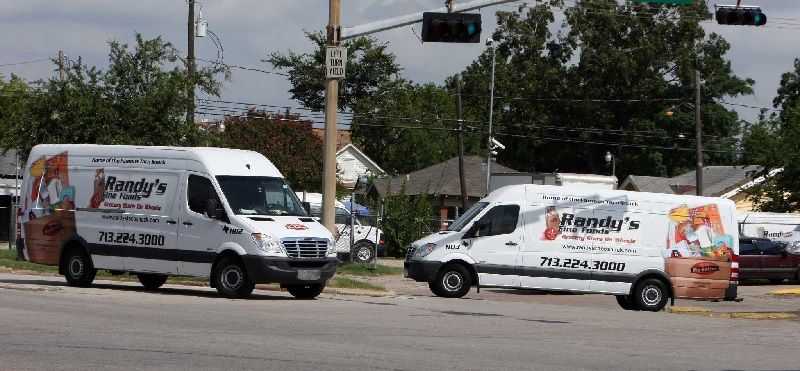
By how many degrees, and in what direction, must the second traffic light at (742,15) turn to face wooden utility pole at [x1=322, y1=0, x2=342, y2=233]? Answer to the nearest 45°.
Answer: approximately 90° to its right

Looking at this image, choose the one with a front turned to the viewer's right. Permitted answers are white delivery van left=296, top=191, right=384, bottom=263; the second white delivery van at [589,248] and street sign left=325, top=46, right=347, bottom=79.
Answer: the white delivery van

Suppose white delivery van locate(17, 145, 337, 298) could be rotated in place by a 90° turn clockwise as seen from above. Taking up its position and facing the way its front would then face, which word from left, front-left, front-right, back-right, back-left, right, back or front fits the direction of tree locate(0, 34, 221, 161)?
back-right

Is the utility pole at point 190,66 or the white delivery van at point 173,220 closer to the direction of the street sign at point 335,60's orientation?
the white delivery van

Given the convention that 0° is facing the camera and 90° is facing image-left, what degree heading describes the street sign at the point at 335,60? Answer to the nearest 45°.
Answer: approximately 0°

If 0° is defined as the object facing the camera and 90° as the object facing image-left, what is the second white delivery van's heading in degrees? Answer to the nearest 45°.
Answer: approximately 90°

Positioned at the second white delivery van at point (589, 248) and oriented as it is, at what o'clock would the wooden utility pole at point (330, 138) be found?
The wooden utility pole is roughly at 12 o'clock from the second white delivery van.

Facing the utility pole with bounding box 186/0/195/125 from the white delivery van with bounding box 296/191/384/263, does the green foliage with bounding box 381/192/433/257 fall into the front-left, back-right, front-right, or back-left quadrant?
back-right

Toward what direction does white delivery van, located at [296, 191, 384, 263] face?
to the viewer's right

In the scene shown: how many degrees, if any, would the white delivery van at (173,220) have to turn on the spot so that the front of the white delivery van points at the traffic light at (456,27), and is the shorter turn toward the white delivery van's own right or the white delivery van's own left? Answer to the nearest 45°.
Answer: approximately 45° to the white delivery van's own left

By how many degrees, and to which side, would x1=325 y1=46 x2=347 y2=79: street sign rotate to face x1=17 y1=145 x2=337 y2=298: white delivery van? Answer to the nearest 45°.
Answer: approximately 45° to its right
